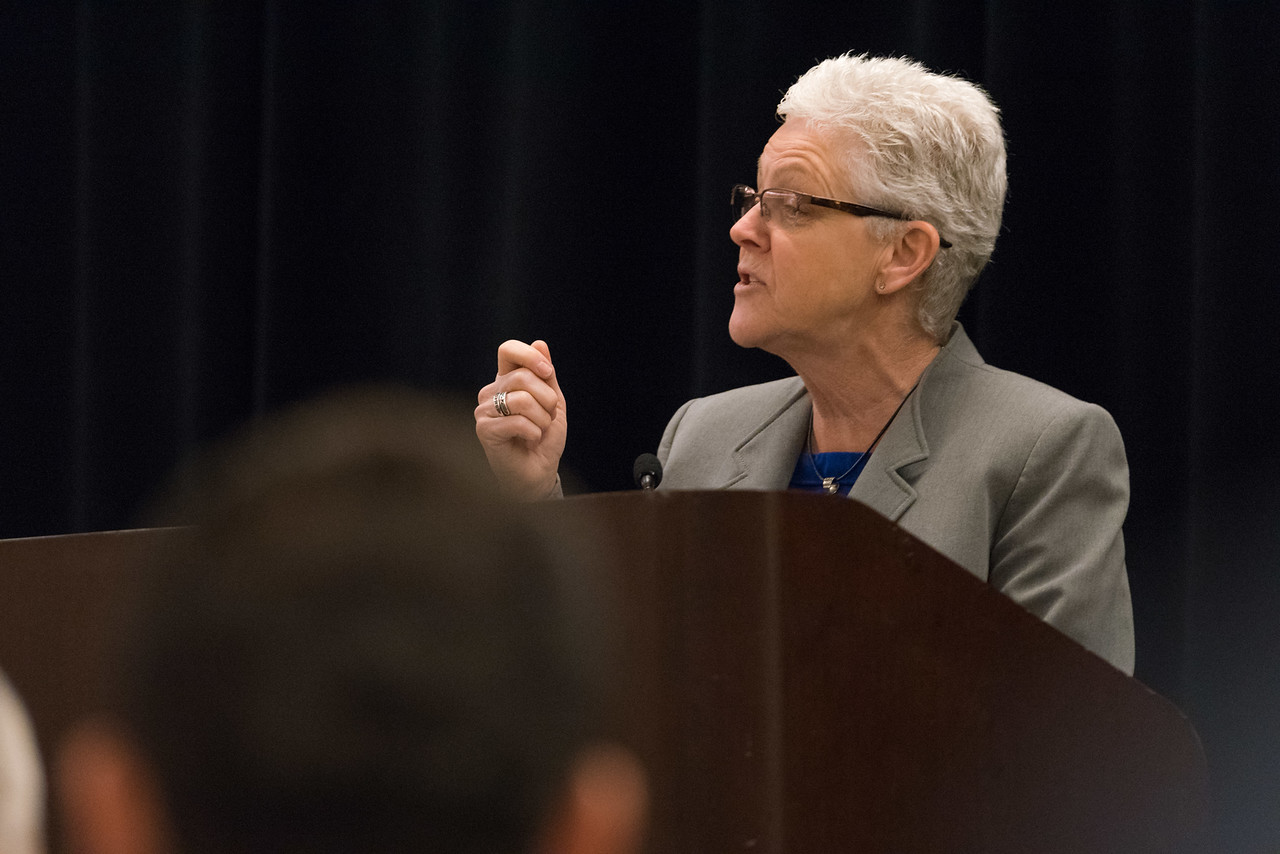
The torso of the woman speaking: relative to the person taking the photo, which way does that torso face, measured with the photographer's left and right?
facing the viewer and to the left of the viewer

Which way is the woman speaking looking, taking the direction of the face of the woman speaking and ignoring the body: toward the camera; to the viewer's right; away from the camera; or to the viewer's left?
to the viewer's left
